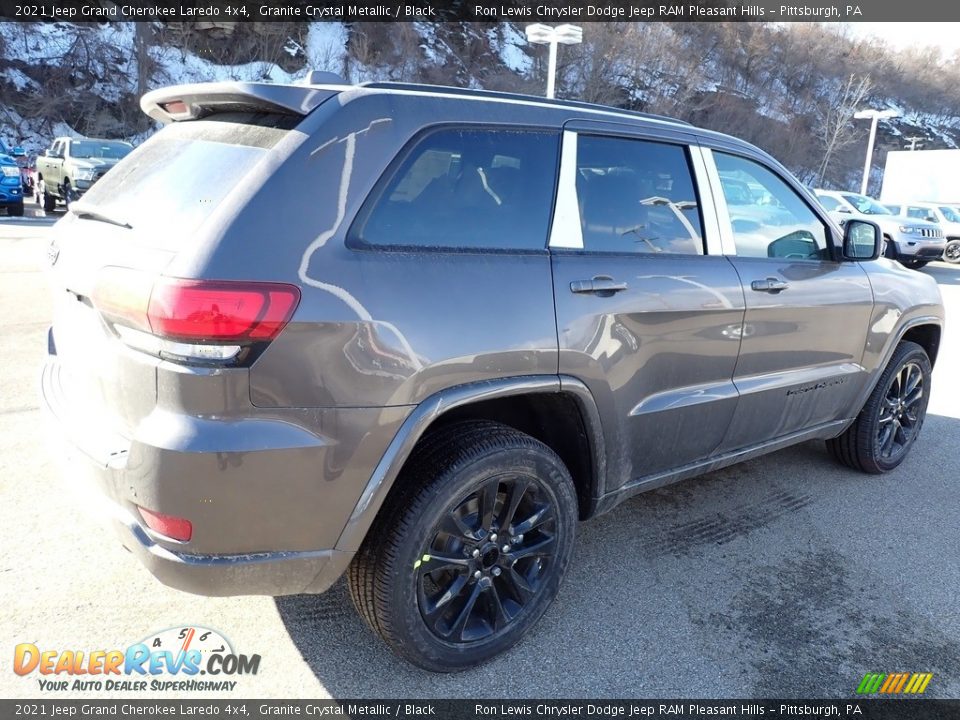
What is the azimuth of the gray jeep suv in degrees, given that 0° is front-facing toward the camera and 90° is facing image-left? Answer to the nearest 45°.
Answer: approximately 225°

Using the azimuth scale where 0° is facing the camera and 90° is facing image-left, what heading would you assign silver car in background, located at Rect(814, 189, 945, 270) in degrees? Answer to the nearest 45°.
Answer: approximately 315°

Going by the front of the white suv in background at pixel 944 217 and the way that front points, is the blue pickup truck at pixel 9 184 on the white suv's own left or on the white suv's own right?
on the white suv's own right

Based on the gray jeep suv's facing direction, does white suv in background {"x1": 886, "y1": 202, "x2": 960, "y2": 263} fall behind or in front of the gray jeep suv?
in front

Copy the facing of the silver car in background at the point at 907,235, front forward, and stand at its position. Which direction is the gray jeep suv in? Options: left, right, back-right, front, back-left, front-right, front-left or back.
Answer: front-right

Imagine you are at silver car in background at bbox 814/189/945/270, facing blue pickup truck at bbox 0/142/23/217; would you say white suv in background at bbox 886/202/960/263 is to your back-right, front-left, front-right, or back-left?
back-right

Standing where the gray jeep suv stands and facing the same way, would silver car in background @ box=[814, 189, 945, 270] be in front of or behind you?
in front

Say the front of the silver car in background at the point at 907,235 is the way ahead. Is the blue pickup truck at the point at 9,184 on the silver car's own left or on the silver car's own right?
on the silver car's own right

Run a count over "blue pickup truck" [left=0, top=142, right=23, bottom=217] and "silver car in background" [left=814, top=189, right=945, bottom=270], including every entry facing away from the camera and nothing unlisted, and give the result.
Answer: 0

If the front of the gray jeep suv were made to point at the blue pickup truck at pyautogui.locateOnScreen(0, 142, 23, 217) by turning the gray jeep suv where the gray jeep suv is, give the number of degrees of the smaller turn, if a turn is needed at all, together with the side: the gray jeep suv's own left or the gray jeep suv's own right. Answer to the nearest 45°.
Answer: approximately 90° to the gray jeep suv's own left
